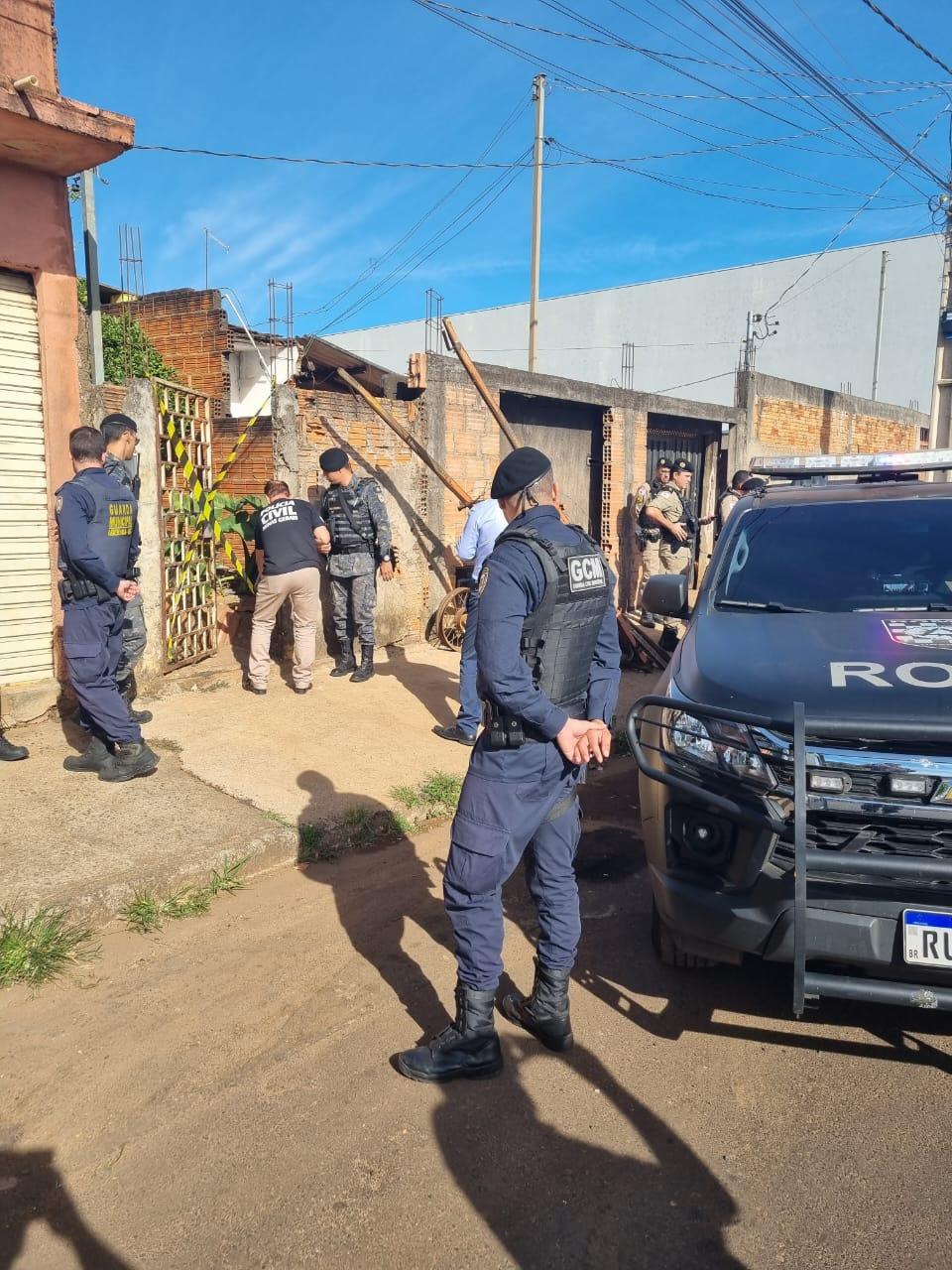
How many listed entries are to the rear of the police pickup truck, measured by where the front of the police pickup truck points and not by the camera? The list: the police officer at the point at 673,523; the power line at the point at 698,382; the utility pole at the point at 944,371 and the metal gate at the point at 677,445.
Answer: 4

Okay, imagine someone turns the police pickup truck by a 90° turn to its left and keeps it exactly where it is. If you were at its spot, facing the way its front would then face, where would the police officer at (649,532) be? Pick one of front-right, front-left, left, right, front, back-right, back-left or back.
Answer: left

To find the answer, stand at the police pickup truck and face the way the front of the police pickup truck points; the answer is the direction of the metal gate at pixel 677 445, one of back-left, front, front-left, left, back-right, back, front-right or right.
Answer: back

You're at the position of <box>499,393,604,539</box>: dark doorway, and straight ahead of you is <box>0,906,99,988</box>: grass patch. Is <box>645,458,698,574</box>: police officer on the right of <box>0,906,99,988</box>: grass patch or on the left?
left

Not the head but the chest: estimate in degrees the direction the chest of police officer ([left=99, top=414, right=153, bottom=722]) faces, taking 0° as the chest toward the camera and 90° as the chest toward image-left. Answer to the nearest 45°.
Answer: approximately 270°

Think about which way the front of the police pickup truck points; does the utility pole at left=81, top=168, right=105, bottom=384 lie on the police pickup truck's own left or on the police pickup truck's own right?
on the police pickup truck's own right

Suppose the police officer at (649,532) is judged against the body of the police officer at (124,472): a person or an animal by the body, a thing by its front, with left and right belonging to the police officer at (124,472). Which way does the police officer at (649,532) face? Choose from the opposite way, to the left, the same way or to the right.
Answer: to the right

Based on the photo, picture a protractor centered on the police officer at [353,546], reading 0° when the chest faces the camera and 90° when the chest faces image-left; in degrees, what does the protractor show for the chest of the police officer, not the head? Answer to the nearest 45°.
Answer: approximately 45°

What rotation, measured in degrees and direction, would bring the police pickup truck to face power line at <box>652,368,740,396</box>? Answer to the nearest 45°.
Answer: approximately 180°
